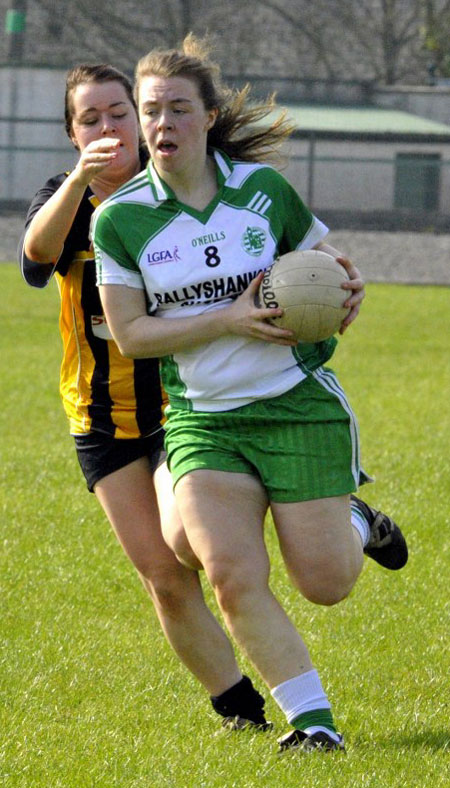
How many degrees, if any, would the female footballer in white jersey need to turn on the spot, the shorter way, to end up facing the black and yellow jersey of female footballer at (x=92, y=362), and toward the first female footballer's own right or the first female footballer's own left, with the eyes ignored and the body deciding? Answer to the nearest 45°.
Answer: approximately 135° to the first female footballer's own right

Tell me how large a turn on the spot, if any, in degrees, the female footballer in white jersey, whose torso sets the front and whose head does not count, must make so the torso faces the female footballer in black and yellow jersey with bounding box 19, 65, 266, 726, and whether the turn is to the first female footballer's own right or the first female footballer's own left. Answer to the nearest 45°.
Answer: approximately 135° to the first female footballer's own right

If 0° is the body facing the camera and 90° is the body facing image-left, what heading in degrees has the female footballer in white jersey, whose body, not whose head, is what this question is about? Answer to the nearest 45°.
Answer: approximately 0°
